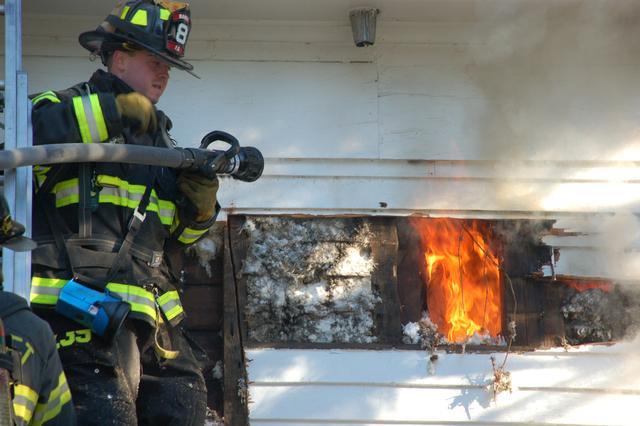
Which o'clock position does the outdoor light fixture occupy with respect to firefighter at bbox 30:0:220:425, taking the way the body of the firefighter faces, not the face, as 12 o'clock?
The outdoor light fixture is roughly at 9 o'clock from the firefighter.

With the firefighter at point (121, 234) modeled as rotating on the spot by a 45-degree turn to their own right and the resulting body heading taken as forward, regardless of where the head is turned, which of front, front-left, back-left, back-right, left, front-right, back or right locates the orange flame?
back-left

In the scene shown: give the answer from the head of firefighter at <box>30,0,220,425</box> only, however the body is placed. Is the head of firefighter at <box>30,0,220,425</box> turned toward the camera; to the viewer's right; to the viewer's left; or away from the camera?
to the viewer's right

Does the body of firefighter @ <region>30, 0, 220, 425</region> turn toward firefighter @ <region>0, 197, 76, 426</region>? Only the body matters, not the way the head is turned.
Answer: no
